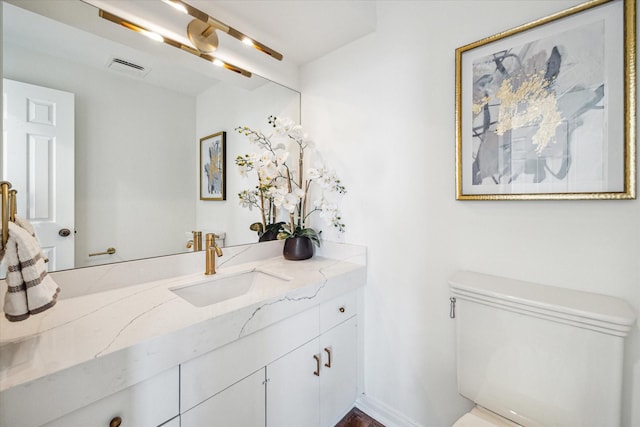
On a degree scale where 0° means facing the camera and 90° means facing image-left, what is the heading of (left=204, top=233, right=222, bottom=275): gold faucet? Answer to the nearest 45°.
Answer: approximately 315°

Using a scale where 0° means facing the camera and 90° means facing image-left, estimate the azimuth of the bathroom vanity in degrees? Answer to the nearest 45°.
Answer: approximately 315°

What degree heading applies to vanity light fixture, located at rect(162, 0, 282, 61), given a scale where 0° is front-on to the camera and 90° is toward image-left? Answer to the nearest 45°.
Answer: approximately 315°

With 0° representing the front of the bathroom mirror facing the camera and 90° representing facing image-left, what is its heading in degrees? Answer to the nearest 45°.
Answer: approximately 315°
